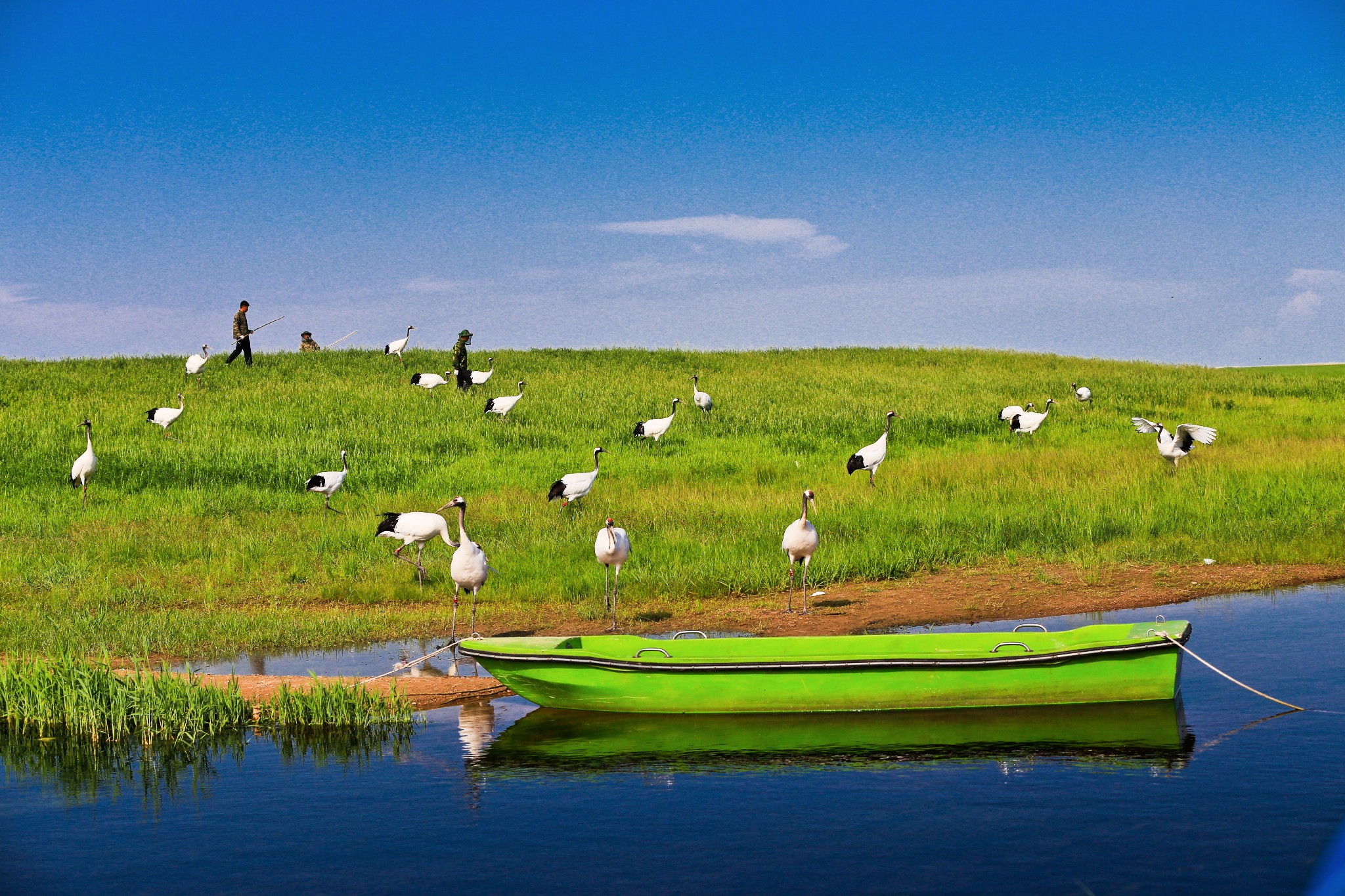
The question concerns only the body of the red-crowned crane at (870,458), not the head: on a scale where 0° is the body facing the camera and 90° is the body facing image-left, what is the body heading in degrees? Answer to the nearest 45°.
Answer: approximately 270°

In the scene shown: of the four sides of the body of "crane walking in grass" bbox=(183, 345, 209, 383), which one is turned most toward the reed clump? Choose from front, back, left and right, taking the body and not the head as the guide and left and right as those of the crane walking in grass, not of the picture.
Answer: right

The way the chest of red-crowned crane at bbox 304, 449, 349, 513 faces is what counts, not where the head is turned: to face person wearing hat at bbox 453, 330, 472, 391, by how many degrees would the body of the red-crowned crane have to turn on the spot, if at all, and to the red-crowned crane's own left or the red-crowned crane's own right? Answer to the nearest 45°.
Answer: approximately 90° to the red-crowned crane's own left

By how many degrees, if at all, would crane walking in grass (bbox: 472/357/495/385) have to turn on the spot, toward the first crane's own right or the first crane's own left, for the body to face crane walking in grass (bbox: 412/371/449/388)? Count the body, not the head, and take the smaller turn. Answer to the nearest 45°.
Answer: approximately 135° to the first crane's own right

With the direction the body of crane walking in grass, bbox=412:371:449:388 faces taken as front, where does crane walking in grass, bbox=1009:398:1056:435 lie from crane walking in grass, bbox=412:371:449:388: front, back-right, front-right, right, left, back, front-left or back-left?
front-right

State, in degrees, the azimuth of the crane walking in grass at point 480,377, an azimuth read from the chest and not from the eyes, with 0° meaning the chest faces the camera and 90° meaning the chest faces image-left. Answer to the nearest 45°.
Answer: approximately 270°
